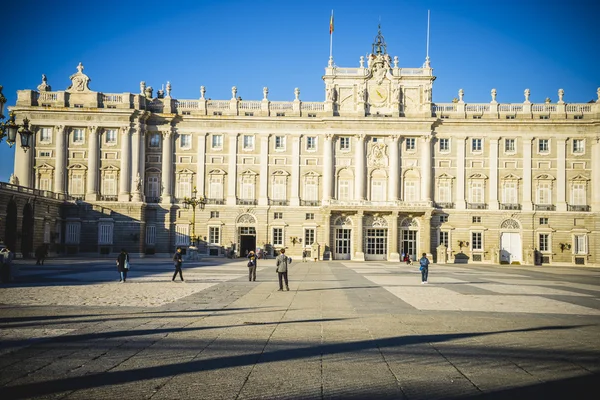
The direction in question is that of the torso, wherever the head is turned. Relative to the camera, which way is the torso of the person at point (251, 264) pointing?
toward the camera
